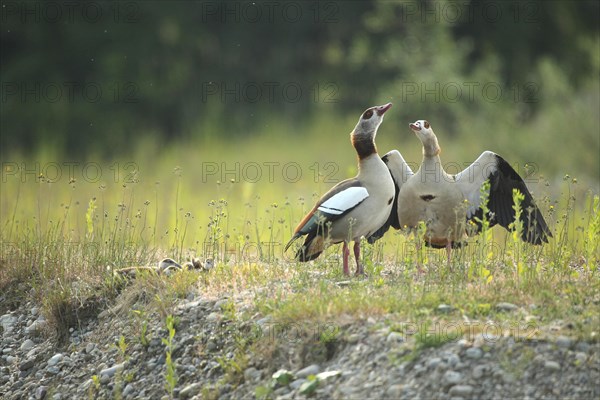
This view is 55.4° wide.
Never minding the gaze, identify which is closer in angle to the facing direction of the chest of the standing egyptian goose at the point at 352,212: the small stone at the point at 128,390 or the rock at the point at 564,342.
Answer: the rock

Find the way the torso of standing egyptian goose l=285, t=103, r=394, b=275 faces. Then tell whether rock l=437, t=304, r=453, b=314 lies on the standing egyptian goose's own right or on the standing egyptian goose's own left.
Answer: on the standing egyptian goose's own right

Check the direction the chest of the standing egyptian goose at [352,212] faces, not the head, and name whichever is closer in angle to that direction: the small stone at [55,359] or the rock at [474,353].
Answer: the rock

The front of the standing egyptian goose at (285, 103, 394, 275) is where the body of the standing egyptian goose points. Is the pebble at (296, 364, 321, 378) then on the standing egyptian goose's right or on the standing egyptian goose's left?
on the standing egyptian goose's right

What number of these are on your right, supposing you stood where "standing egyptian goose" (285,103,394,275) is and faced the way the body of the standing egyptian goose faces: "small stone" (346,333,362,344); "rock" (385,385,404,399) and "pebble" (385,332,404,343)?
3

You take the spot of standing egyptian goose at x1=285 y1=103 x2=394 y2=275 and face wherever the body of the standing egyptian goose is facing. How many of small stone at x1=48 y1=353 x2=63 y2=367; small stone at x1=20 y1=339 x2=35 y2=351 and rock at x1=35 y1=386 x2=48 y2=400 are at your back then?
3

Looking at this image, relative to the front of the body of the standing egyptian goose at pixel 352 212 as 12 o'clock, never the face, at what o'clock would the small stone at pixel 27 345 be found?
The small stone is roughly at 6 o'clock from the standing egyptian goose.

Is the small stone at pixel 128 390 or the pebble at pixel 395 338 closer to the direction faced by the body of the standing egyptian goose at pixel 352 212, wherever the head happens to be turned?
the pebble

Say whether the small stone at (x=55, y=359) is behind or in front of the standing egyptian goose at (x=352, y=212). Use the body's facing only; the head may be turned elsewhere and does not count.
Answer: behind

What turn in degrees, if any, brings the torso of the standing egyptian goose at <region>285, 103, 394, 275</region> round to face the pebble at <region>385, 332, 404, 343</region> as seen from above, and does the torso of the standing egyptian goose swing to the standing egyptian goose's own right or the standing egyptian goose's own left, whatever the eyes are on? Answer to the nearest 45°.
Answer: approximately 90° to the standing egyptian goose's own right

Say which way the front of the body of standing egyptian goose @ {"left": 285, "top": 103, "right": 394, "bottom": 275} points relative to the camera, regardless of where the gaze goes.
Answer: to the viewer's right
